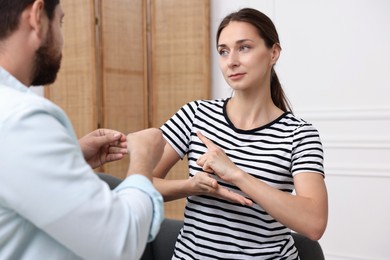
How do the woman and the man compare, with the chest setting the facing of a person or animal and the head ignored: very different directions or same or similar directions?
very different directions

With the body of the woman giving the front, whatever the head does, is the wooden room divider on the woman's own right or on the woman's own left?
on the woman's own right

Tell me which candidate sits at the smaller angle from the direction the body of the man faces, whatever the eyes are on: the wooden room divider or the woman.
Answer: the woman

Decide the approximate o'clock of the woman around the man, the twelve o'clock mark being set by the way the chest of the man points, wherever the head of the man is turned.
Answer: The woman is roughly at 12 o'clock from the man.

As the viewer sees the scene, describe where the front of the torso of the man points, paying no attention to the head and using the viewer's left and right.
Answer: facing away from the viewer and to the right of the viewer

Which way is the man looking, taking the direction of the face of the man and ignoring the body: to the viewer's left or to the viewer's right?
to the viewer's right

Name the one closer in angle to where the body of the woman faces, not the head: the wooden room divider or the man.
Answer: the man

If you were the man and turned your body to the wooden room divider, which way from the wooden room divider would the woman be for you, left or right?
right

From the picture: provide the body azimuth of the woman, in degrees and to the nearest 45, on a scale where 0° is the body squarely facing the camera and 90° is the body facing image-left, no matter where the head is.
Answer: approximately 45°
